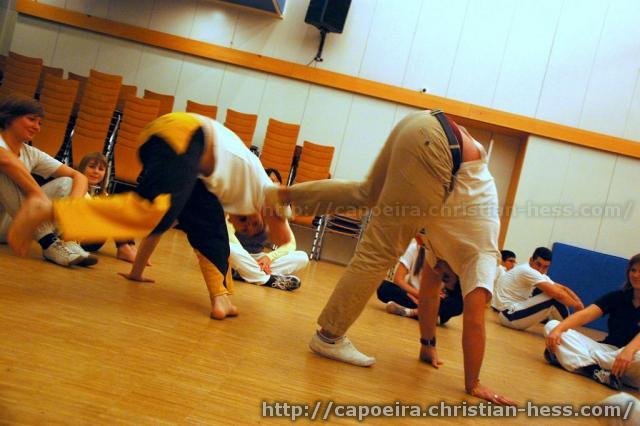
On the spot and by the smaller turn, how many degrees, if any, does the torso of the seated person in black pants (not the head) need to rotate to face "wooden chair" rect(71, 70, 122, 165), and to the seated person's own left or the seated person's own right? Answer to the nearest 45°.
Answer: approximately 135° to the seated person's own right

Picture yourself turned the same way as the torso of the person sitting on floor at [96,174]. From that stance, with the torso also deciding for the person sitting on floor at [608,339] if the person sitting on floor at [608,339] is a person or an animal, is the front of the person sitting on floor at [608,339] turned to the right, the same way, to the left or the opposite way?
to the right

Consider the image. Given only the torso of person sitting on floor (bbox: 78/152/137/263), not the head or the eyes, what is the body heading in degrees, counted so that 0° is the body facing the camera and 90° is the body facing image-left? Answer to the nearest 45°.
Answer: approximately 0°

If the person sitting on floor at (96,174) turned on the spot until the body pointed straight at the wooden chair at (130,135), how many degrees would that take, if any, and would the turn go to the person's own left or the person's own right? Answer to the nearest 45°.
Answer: approximately 180°

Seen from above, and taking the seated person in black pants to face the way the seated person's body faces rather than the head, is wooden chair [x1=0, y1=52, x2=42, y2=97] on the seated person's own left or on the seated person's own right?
on the seated person's own right

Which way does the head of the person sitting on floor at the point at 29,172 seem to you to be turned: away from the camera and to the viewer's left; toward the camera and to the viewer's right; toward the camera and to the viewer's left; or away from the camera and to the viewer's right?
toward the camera and to the viewer's right

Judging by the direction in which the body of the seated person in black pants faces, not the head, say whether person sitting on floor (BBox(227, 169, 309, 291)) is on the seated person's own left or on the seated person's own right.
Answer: on the seated person's own right

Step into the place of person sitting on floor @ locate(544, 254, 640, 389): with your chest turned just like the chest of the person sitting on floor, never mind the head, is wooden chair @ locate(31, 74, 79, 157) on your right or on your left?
on your right
